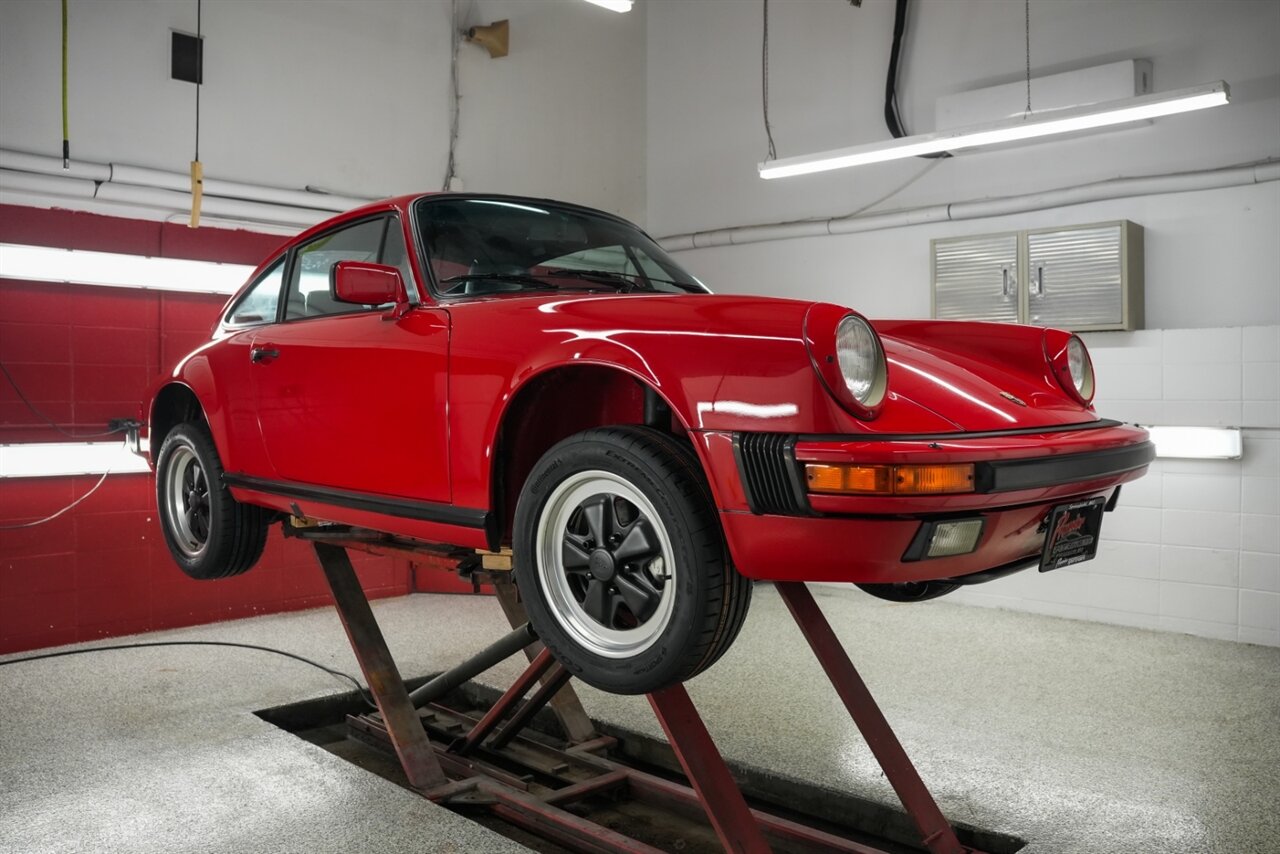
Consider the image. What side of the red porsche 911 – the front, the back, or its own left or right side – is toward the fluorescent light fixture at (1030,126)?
left

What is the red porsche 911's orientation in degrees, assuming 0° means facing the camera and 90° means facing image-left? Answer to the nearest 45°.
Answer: approximately 315°

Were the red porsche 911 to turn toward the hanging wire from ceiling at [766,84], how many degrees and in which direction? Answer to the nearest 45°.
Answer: approximately 135° to its left

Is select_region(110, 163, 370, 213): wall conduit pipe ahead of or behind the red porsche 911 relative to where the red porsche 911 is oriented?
behind

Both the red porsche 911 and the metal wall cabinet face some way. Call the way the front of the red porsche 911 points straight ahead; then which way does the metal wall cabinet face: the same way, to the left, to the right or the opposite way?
to the right

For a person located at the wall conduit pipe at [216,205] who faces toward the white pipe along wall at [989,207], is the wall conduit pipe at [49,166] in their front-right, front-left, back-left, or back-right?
back-right

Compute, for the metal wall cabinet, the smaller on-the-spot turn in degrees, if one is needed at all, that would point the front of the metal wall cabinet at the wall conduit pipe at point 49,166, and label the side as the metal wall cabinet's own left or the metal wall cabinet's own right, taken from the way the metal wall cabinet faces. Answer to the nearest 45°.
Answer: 0° — it already faces it

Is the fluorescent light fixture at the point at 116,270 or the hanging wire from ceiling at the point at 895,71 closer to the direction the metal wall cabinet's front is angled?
the fluorescent light fixture

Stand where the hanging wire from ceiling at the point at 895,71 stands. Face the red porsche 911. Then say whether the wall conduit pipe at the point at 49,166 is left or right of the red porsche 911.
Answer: right

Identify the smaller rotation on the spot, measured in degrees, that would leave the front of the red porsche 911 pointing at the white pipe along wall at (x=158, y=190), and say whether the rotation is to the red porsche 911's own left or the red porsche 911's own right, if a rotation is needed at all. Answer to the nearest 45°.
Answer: approximately 180°

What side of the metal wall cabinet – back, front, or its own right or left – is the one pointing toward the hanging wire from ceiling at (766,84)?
right

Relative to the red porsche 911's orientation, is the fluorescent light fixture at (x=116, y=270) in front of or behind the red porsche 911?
behind
